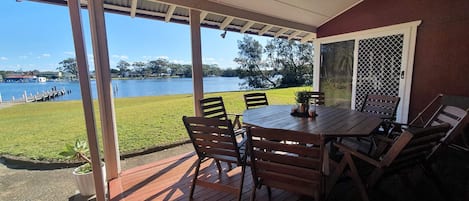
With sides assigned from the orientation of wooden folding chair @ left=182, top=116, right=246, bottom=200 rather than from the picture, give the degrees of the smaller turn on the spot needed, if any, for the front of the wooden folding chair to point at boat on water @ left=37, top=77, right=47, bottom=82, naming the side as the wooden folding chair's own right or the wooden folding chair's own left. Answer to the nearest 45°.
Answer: approximately 135° to the wooden folding chair's own left

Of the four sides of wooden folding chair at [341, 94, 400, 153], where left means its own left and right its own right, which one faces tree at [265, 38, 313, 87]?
right

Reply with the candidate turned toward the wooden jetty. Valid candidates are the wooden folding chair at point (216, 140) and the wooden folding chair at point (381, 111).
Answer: the wooden folding chair at point (381, 111)

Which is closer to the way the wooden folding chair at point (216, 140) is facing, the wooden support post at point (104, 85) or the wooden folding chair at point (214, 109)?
the wooden folding chair

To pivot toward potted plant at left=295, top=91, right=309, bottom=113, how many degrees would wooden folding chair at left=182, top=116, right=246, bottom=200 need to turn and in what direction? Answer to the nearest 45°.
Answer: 0° — it already faces it

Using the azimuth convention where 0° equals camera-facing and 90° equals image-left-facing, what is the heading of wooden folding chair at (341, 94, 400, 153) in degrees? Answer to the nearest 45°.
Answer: approximately 45°

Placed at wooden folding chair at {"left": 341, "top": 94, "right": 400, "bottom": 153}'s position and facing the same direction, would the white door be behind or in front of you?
behind

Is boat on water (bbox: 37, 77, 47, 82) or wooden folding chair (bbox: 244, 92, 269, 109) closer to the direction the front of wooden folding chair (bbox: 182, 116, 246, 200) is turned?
the wooden folding chair

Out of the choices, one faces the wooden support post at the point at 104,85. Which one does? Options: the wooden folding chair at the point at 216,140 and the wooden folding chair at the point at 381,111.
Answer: the wooden folding chair at the point at 381,111

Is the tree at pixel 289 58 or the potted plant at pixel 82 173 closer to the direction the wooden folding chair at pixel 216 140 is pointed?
the tree

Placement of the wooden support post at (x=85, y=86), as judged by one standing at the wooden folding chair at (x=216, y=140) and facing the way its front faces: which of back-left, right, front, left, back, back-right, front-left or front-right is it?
back-left

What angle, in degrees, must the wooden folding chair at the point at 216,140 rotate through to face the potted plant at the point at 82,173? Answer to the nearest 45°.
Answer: approximately 135° to its left

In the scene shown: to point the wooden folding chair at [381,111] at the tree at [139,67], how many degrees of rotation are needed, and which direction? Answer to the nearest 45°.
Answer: approximately 45° to its right

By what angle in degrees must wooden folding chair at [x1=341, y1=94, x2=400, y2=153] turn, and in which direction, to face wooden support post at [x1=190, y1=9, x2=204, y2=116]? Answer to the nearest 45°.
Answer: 0° — it already faces it

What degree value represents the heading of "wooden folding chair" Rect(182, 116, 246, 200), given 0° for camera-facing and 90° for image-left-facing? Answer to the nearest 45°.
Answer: approximately 225°
